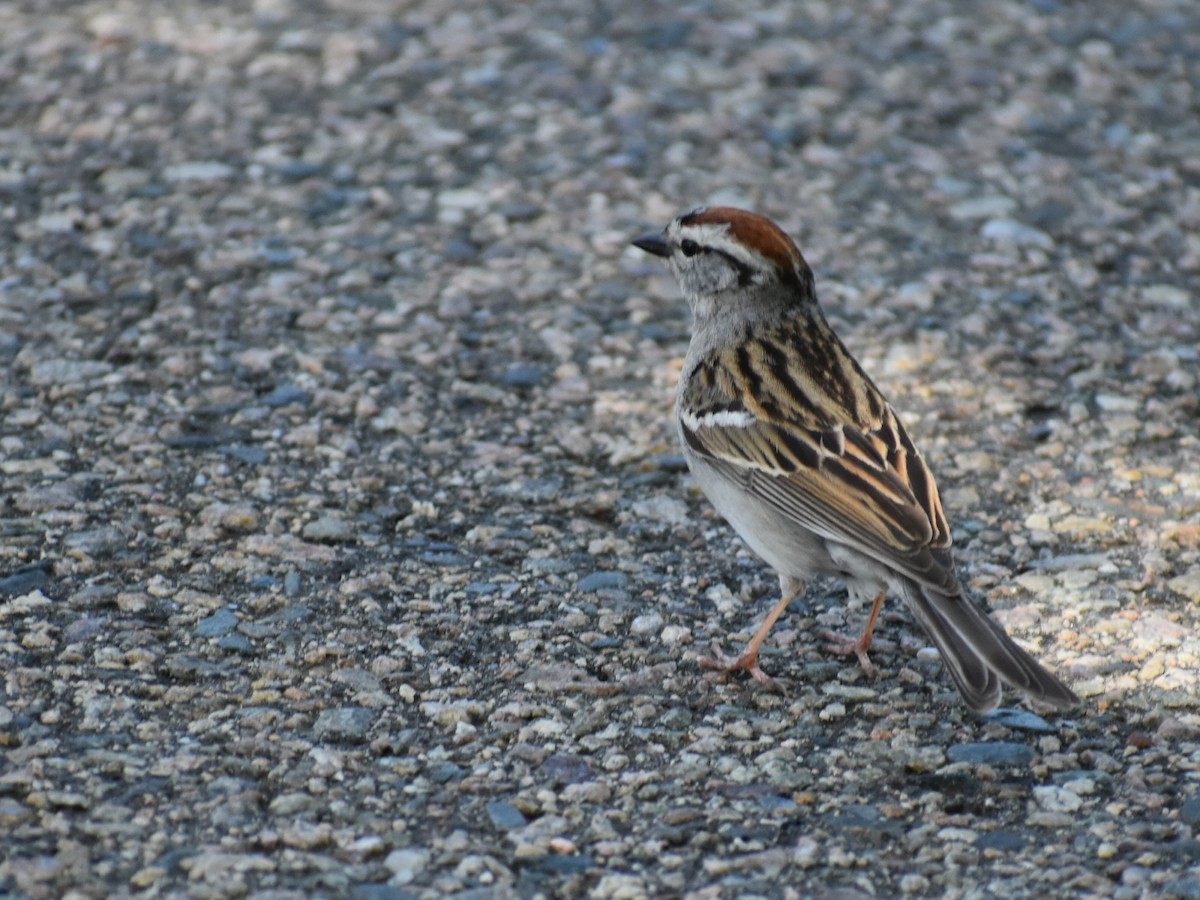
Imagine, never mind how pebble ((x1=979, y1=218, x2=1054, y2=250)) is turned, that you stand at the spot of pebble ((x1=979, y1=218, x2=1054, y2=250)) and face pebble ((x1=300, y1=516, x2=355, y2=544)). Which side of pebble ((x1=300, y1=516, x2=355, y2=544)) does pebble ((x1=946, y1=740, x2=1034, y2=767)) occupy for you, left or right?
left

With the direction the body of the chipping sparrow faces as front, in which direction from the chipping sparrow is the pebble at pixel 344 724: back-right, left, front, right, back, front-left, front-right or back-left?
left

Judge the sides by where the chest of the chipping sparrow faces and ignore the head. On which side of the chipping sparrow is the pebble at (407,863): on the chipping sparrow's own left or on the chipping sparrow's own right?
on the chipping sparrow's own left

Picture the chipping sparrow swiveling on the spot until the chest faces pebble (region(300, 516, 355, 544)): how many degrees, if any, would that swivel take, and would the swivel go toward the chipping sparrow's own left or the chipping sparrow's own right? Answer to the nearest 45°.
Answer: approximately 45° to the chipping sparrow's own left

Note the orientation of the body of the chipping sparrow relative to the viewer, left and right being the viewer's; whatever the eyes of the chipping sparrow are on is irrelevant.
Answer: facing away from the viewer and to the left of the viewer

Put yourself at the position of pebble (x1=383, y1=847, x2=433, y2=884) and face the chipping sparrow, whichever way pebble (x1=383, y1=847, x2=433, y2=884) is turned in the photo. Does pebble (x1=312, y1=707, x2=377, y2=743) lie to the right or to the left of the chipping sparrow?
left

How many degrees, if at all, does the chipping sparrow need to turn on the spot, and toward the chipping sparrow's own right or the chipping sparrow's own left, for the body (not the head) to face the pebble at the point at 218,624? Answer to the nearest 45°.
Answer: approximately 45° to the chipping sparrow's own left

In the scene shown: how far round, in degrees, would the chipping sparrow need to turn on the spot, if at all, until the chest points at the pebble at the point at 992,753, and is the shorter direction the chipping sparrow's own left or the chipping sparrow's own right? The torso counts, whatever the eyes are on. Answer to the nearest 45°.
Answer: approximately 180°

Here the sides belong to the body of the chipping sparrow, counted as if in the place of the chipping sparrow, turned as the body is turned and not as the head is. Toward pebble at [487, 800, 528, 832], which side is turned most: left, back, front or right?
left
